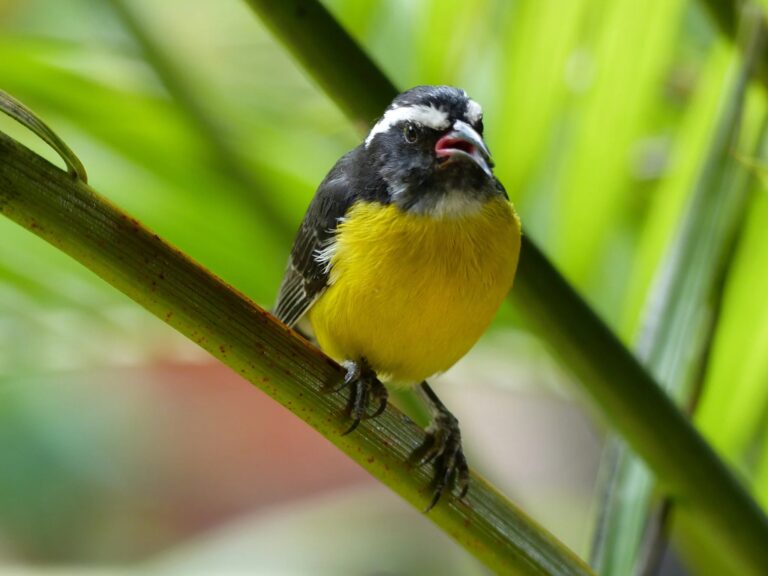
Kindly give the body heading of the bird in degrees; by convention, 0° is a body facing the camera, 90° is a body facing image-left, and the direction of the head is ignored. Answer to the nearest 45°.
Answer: approximately 315°
